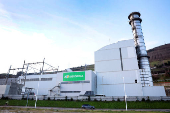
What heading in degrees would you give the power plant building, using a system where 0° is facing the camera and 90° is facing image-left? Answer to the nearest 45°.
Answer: approximately 0°
